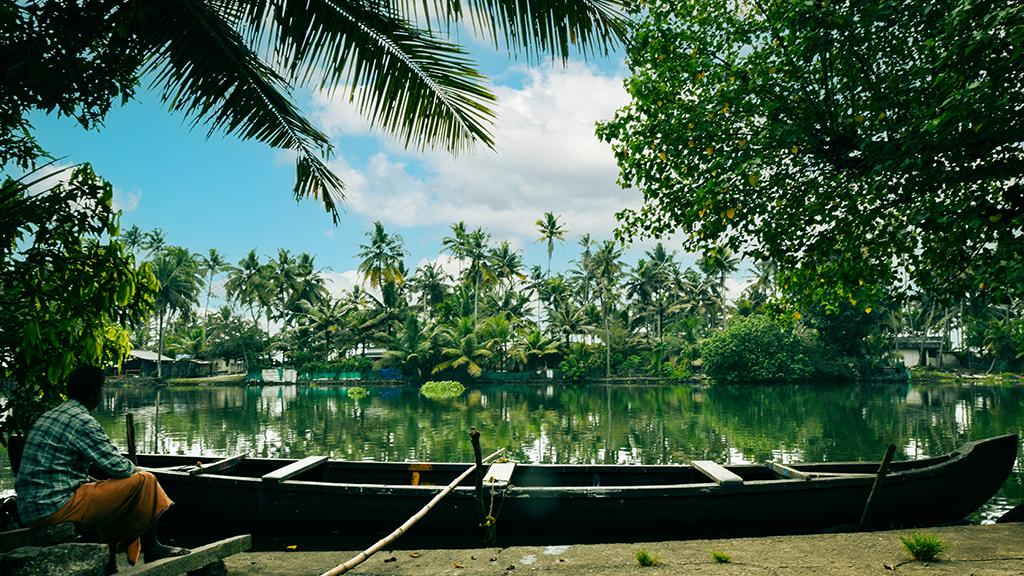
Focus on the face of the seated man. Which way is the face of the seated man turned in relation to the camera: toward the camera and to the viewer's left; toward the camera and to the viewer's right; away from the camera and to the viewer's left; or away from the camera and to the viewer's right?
away from the camera and to the viewer's right

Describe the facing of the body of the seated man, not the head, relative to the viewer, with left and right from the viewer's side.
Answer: facing away from the viewer and to the right of the viewer
